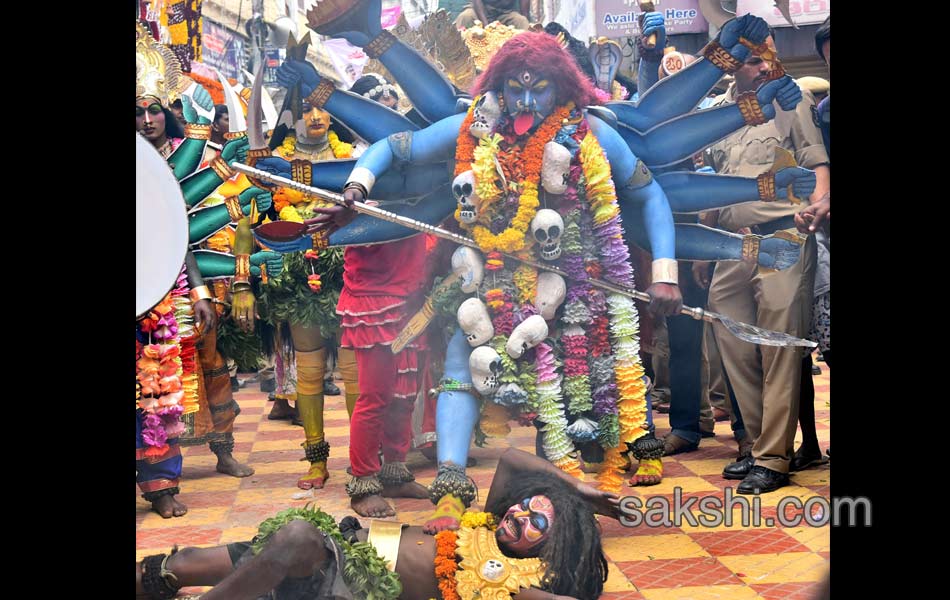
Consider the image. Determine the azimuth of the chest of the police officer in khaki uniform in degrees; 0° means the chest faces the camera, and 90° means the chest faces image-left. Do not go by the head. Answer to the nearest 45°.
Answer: approximately 45°

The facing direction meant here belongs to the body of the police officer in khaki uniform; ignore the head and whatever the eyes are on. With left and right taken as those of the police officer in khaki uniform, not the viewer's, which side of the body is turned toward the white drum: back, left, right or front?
front
